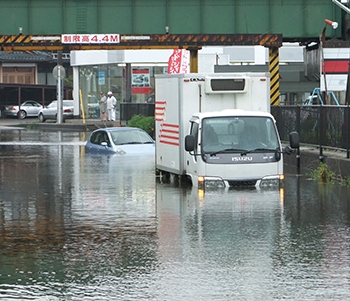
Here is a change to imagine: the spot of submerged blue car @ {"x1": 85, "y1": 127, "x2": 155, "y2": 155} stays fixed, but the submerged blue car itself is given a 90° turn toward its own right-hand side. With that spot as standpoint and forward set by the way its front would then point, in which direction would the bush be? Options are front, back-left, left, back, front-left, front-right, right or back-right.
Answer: back-right

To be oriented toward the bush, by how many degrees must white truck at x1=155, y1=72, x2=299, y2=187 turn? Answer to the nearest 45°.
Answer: approximately 180°

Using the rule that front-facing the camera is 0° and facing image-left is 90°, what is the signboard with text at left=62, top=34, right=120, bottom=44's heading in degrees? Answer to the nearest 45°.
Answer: approximately 0°

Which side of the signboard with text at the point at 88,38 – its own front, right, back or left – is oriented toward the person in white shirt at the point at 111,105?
back

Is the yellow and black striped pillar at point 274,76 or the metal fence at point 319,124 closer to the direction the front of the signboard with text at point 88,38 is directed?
the metal fence

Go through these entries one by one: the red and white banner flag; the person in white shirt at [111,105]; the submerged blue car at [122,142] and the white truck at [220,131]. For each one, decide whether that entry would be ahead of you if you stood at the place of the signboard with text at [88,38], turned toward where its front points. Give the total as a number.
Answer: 2

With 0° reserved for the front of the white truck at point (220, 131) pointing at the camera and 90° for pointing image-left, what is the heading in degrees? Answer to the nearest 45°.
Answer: approximately 0°

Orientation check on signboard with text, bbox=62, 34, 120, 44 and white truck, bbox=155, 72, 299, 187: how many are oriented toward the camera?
2

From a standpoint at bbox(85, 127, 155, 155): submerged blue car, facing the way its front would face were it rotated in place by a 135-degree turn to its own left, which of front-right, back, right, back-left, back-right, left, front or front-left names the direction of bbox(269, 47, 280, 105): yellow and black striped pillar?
front-right
